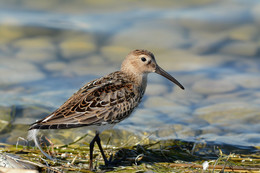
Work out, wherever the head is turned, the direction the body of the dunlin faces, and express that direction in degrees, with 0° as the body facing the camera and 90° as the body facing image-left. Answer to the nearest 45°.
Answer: approximately 270°

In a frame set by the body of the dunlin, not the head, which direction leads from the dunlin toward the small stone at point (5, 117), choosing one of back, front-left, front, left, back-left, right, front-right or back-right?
back-left
